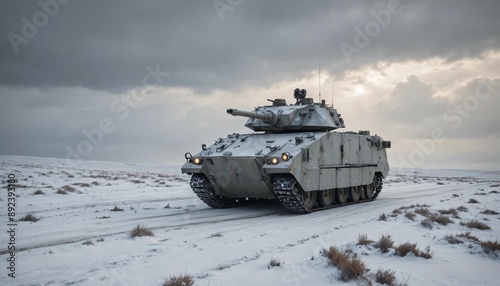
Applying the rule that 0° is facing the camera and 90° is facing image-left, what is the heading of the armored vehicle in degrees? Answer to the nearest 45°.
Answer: approximately 45°

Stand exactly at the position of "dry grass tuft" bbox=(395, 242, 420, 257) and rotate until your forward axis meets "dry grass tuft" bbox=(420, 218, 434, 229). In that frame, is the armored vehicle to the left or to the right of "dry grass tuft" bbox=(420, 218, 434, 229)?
left

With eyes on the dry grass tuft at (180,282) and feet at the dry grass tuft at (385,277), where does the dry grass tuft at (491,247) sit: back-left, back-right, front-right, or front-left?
back-right

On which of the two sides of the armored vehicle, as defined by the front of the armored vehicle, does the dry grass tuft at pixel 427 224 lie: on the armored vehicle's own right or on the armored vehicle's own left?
on the armored vehicle's own left

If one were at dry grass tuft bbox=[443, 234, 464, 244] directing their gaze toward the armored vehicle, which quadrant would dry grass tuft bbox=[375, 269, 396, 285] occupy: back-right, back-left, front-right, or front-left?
back-left

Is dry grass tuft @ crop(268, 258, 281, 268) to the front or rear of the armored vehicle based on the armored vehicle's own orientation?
to the front

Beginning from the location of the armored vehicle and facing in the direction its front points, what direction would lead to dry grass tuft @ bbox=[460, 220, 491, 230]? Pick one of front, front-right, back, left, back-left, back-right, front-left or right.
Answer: left

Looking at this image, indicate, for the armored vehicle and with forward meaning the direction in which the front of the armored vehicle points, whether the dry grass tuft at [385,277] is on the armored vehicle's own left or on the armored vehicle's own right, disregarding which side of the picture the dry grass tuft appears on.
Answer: on the armored vehicle's own left

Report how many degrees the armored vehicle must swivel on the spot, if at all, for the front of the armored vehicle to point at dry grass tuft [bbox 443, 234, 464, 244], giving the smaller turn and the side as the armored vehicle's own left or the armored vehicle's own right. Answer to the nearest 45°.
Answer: approximately 90° to the armored vehicle's own left

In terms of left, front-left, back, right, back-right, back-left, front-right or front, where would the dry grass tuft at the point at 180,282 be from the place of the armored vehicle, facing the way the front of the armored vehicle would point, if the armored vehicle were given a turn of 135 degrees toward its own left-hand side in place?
right
